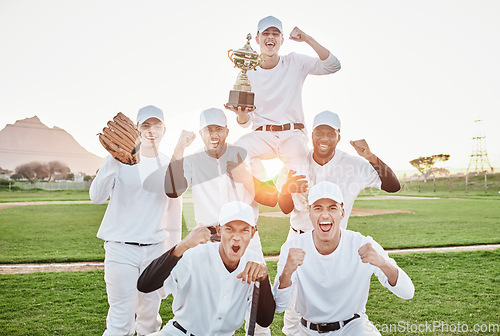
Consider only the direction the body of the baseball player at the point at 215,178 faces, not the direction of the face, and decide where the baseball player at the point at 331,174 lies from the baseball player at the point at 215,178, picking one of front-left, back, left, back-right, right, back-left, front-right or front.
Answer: left

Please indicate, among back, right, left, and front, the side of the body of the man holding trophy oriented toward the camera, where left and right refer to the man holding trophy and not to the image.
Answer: front

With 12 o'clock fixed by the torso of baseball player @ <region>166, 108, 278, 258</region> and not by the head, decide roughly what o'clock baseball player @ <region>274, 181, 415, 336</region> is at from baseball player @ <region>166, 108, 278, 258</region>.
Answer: baseball player @ <region>274, 181, 415, 336</region> is roughly at 10 o'clock from baseball player @ <region>166, 108, 278, 258</region>.

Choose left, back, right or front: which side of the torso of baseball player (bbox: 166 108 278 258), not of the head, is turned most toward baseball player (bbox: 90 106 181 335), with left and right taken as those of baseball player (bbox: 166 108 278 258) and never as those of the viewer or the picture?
right

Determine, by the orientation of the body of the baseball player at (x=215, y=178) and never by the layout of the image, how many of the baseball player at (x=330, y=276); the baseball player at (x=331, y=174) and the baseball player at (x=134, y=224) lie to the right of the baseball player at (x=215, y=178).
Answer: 1

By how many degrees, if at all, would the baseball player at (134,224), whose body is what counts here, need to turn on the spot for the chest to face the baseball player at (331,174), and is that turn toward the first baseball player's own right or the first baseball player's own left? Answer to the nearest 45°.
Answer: approximately 90° to the first baseball player's own left

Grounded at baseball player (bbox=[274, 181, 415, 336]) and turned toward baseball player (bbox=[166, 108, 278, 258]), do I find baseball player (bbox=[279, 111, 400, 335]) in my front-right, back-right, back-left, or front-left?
front-right

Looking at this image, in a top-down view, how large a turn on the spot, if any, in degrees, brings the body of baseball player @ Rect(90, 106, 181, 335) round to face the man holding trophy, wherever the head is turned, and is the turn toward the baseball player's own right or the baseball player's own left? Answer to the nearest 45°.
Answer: approximately 90° to the baseball player's own left

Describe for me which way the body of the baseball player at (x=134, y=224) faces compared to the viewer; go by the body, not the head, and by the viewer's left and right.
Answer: facing the viewer

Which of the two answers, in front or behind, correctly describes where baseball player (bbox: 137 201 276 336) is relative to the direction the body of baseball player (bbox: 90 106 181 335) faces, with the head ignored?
in front

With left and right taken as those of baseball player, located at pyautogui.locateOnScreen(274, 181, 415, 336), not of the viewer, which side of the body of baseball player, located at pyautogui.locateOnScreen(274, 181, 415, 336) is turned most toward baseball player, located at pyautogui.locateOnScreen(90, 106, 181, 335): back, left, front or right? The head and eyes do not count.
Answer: right

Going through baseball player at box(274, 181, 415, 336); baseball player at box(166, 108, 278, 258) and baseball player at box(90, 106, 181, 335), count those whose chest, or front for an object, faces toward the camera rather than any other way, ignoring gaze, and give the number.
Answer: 3
